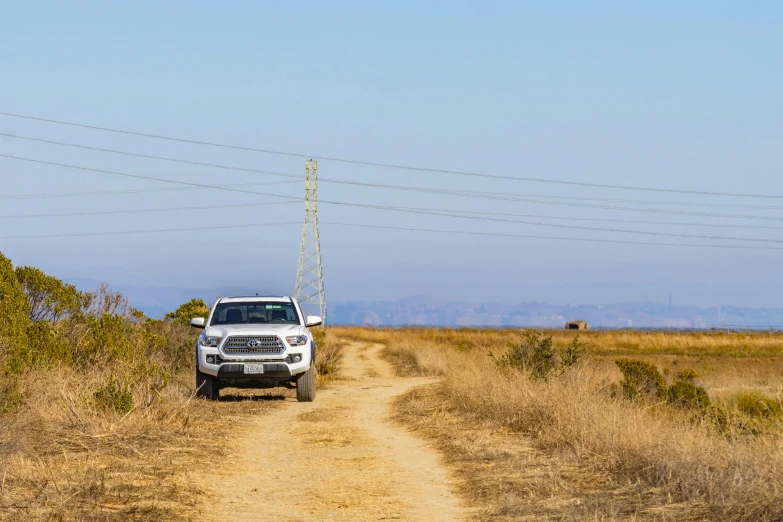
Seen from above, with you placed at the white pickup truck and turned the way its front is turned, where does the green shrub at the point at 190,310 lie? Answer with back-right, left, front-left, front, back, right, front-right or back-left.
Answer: back

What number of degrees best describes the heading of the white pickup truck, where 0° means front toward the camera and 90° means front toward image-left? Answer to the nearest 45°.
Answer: approximately 0°

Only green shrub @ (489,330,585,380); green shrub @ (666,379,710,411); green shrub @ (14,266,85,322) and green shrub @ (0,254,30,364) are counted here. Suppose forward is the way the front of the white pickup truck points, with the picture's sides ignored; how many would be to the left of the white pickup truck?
2

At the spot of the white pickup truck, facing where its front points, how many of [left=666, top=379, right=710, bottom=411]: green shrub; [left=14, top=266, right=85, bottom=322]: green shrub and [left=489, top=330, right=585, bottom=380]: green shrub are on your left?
2

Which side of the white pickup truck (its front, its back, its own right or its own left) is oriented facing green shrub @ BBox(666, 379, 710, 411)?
left

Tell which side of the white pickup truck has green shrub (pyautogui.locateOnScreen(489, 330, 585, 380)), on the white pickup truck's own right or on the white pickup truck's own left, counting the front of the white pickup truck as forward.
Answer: on the white pickup truck's own left

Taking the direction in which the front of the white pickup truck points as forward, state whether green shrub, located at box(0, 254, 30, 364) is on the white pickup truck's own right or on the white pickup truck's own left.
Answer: on the white pickup truck's own right

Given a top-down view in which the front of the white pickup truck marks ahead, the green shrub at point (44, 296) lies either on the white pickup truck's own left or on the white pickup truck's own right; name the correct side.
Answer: on the white pickup truck's own right

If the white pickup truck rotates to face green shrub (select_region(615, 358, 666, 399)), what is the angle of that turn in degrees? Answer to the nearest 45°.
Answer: approximately 90° to its left
